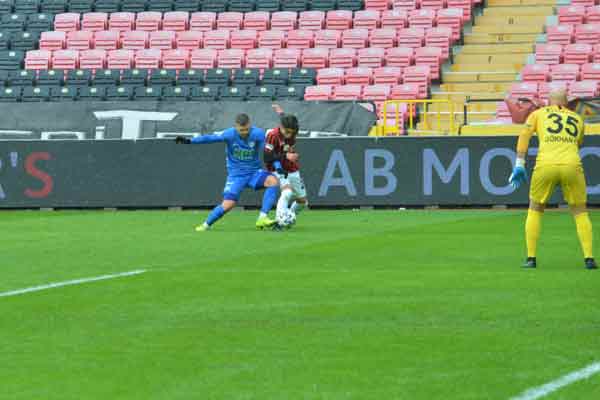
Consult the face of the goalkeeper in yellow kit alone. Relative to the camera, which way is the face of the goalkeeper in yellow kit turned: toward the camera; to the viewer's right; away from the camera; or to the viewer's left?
away from the camera

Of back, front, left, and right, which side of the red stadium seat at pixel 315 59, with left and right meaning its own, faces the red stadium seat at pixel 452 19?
left

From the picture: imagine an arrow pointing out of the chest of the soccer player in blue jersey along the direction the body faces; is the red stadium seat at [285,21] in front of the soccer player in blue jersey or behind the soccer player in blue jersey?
behind

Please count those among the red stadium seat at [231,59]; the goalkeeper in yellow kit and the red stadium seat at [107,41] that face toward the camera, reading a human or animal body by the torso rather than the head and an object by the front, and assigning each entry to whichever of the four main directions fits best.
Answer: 2

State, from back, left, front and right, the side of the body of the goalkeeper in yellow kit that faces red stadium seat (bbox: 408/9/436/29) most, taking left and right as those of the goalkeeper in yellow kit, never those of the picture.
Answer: front

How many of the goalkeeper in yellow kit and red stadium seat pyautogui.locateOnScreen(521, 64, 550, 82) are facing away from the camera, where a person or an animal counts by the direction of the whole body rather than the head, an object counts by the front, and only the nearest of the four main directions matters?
1

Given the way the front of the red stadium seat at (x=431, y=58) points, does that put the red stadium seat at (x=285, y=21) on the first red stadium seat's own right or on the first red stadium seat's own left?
on the first red stadium seat's own right

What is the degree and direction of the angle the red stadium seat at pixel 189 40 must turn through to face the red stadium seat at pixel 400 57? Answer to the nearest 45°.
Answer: approximately 45° to its left

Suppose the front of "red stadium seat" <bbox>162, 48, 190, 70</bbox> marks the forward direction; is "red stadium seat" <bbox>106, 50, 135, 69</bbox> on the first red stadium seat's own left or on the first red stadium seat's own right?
on the first red stadium seat's own right

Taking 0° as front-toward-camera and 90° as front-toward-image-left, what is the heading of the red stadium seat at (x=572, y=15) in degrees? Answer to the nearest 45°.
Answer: approximately 0°

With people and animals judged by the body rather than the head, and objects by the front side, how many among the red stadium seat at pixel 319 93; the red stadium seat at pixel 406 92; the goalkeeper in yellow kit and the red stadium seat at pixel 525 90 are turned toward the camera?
3

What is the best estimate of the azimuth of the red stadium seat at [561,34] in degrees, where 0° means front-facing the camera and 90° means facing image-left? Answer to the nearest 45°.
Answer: approximately 0°

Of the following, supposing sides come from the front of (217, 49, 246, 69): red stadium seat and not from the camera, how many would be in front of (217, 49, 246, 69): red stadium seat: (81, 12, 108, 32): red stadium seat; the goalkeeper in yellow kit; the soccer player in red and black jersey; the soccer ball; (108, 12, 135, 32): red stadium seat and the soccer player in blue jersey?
4

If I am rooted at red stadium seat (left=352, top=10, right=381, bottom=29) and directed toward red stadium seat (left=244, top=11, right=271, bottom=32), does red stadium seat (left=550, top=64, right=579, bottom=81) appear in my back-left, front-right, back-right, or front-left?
back-left
